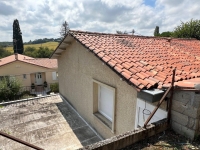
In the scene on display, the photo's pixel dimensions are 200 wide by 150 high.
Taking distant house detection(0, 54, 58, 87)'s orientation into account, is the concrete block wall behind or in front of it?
in front

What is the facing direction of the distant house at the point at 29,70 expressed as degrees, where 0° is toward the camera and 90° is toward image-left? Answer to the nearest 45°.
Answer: approximately 0°
